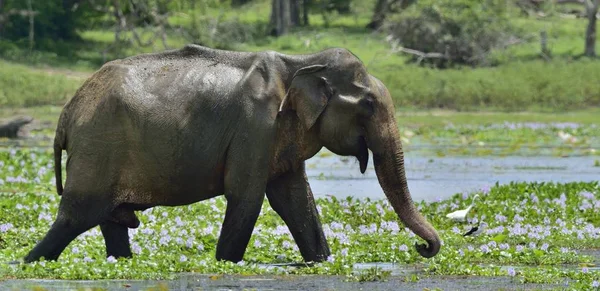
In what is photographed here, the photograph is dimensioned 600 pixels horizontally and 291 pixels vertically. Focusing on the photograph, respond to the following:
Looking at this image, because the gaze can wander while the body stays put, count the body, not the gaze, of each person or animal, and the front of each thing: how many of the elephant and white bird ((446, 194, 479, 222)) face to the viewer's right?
2

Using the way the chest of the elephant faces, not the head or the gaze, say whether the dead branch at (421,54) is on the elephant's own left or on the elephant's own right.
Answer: on the elephant's own left

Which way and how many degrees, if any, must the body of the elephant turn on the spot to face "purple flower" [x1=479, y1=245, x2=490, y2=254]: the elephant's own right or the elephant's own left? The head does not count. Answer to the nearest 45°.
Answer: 0° — it already faces it

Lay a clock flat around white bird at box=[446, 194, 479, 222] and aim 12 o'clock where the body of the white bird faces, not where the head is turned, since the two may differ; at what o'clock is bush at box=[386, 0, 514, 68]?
The bush is roughly at 9 o'clock from the white bird.

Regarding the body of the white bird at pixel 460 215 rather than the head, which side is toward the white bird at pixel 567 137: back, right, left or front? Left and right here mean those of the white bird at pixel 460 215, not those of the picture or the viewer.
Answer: left

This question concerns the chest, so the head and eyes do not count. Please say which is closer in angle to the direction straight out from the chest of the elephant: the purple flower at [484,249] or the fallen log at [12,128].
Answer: the purple flower

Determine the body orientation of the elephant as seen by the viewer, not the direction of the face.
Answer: to the viewer's right

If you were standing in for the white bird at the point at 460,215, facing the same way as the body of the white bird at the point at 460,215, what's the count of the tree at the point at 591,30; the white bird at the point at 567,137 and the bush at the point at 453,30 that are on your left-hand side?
3

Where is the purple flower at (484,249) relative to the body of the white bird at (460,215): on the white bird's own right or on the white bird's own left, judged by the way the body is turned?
on the white bird's own right
